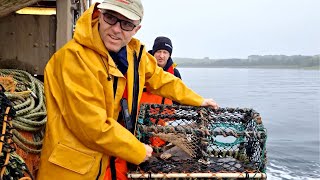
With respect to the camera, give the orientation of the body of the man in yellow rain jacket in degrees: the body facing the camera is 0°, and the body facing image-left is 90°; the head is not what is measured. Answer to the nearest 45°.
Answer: approximately 315°

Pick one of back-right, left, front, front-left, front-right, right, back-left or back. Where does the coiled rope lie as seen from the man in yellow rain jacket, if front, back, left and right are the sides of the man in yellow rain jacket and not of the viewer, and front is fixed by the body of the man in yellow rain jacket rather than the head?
back
